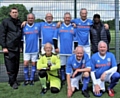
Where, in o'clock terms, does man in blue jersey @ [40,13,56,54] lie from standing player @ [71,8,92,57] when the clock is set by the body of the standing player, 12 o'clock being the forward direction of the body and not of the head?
The man in blue jersey is roughly at 3 o'clock from the standing player.

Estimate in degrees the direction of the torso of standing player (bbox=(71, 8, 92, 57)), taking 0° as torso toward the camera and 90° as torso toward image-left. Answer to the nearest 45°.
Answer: approximately 0°

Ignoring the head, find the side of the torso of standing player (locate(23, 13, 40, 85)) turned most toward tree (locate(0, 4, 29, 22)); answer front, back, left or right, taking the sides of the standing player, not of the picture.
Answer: back

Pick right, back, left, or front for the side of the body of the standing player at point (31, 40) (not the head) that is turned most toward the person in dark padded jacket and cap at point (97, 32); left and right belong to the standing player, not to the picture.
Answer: left

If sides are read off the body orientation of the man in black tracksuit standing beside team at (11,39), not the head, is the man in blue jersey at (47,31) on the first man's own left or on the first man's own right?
on the first man's own left

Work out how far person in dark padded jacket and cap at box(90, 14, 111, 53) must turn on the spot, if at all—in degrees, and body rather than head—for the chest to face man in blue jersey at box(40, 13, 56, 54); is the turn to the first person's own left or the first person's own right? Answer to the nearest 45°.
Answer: approximately 90° to the first person's own right

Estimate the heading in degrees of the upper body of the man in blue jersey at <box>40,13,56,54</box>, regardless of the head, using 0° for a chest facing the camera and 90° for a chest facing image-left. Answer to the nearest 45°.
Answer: approximately 0°
